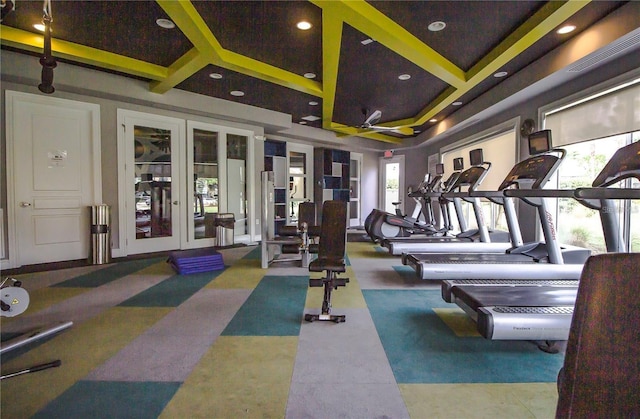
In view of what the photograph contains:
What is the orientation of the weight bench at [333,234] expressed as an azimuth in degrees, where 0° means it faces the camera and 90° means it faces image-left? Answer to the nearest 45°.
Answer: approximately 0°

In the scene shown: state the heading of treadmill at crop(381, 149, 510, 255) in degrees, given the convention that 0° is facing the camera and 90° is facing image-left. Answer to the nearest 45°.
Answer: approximately 270°

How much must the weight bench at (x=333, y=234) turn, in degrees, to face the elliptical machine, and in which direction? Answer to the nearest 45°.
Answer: approximately 180°

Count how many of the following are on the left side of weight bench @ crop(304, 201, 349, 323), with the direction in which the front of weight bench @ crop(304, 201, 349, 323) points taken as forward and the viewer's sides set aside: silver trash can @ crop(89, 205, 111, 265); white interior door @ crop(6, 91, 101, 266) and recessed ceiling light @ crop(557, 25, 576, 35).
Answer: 1

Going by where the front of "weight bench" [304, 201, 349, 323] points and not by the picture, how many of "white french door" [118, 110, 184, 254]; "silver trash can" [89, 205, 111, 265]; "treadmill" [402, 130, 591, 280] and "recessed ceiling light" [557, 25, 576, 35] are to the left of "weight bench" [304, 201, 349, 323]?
2

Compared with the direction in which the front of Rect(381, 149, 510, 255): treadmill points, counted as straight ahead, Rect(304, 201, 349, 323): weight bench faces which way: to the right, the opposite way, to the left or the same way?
to the right

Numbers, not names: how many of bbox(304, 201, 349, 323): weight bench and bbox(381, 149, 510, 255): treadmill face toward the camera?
1

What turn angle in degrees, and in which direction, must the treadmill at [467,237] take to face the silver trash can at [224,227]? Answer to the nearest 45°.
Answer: approximately 180°

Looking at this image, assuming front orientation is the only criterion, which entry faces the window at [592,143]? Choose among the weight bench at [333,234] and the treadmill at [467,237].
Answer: the treadmill

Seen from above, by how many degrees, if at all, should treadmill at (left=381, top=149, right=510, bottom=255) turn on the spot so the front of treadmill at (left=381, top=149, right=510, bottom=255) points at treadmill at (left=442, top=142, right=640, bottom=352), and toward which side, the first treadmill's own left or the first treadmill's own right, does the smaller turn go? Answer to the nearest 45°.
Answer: approximately 90° to the first treadmill's own right

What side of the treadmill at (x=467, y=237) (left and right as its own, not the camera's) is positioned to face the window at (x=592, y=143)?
front
